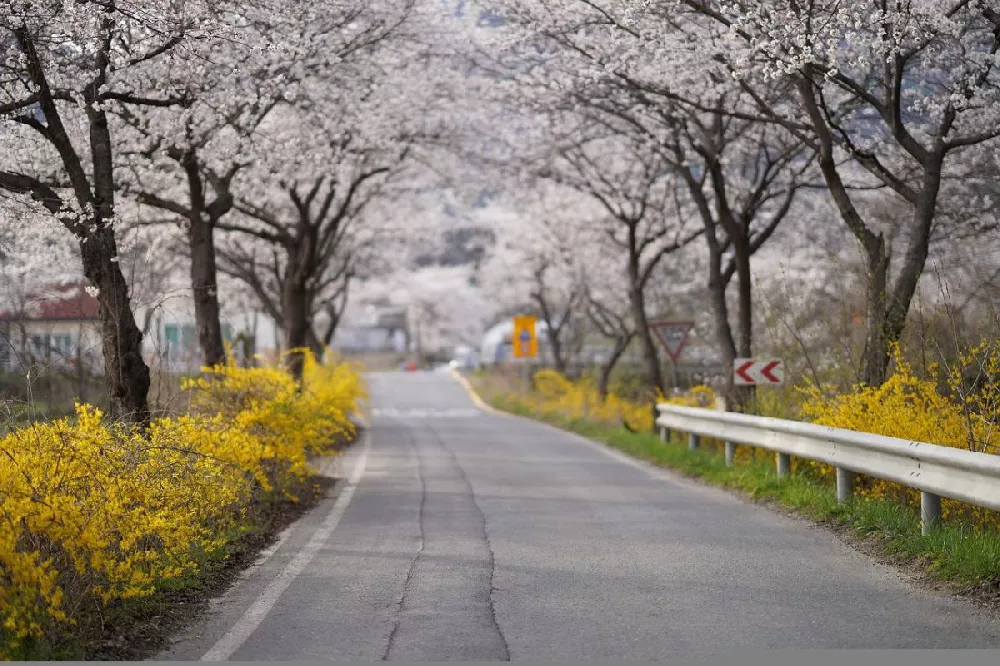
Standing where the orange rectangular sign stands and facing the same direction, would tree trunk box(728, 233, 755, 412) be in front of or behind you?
in front

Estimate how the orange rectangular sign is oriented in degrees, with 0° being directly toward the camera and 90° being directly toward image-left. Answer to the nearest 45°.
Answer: approximately 0°

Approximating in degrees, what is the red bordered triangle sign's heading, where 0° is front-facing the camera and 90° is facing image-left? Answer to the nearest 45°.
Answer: approximately 0°

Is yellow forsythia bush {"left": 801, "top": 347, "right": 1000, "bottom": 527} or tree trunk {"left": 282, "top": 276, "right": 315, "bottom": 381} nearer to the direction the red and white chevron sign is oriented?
the yellow forsythia bush

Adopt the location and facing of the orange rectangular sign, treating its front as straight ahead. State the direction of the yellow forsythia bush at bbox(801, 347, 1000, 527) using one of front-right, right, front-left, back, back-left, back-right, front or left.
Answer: front

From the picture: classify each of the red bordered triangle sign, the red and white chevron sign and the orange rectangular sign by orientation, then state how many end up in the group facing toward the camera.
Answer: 3

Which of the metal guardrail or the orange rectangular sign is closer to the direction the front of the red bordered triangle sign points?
the metal guardrail

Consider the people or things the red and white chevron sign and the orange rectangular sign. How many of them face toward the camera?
2

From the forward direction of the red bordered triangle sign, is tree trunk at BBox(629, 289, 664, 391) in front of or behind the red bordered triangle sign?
behind
